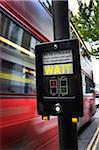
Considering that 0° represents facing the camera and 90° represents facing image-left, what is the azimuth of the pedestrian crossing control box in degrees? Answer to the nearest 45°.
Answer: approximately 0°

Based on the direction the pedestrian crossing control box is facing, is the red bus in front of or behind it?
behind
